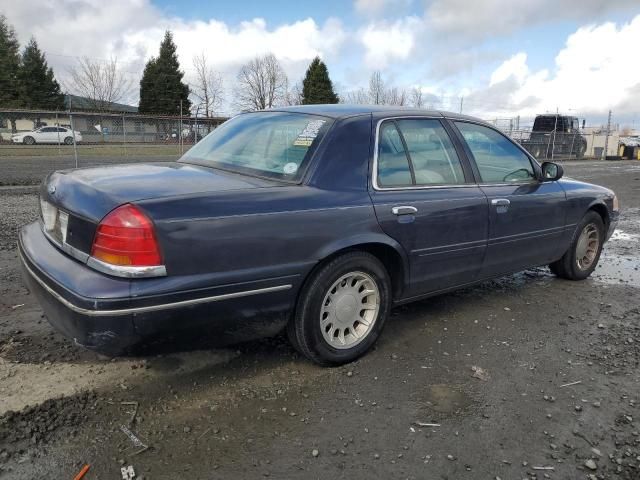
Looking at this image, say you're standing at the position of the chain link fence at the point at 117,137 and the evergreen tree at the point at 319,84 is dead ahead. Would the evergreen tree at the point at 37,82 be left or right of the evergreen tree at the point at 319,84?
left

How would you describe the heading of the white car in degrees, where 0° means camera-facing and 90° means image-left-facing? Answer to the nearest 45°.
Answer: approximately 90°

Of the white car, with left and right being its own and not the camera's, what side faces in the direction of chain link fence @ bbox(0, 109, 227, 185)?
left

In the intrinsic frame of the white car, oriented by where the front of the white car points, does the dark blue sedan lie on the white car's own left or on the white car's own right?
on the white car's own left

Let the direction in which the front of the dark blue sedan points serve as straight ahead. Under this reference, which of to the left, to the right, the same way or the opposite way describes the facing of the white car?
the opposite way

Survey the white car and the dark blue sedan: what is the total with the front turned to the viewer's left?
1

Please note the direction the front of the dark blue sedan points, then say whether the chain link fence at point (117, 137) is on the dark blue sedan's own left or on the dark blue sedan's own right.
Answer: on the dark blue sedan's own left

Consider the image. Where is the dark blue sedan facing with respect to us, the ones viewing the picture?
facing away from the viewer and to the right of the viewer

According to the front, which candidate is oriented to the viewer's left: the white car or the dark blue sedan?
the white car

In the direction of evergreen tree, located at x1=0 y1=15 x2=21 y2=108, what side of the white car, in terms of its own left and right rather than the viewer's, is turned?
right

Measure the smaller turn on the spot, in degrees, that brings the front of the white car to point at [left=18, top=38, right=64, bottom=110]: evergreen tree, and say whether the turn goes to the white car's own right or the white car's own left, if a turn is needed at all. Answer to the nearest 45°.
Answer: approximately 90° to the white car's own right

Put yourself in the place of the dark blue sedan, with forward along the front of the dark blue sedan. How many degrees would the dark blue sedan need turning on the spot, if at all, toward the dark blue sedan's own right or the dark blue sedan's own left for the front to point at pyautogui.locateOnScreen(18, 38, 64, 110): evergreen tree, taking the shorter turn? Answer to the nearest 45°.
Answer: approximately 90° to the dark blue sedan's own left
